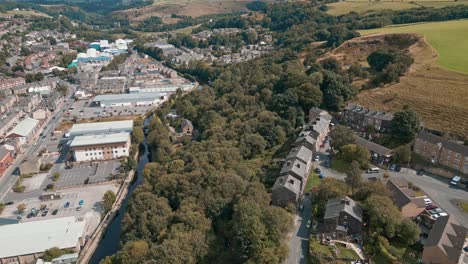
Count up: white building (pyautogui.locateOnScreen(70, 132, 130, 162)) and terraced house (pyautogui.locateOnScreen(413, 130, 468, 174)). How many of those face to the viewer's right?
0

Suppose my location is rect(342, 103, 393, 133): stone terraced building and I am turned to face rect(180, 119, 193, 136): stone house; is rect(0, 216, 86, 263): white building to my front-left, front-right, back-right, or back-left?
front-left

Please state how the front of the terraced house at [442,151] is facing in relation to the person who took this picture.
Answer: facing the viewer and to the left of the viewer

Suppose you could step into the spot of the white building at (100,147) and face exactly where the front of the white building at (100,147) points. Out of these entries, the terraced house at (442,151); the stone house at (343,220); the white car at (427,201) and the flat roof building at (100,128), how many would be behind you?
1

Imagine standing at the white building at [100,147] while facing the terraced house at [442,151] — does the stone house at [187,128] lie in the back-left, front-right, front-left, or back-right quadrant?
front-left

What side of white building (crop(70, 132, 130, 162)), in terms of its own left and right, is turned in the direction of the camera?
front

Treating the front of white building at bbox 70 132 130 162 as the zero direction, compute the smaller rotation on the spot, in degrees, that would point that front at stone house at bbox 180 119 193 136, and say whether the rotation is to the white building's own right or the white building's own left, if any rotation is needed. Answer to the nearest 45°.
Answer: approximately 90° to the white building's own left

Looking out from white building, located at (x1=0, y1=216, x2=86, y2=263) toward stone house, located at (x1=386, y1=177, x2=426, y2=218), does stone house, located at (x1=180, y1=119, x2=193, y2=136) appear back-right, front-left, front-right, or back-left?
front-left

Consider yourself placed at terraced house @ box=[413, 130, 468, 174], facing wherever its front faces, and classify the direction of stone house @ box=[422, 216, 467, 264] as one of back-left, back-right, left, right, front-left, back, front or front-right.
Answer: front-left

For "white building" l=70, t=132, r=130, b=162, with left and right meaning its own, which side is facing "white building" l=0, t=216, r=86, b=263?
front
